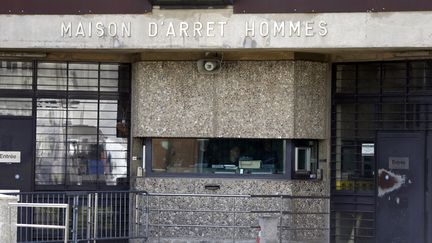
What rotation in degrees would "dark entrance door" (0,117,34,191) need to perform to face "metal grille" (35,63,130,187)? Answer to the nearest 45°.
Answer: approximately 90° to its left

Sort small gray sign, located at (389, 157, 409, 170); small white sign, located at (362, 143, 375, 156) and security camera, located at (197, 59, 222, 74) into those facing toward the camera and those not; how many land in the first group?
3

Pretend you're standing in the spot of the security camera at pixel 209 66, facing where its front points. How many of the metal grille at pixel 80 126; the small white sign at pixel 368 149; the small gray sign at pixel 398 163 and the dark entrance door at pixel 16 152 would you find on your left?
2

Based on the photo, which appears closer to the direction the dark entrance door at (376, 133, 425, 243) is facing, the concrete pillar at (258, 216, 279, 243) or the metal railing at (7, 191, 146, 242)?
the concrete pillar

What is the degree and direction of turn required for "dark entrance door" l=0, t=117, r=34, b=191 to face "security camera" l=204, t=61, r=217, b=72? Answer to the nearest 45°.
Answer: approximately 90° to its left

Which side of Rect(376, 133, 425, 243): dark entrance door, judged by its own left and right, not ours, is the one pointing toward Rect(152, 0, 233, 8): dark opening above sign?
right

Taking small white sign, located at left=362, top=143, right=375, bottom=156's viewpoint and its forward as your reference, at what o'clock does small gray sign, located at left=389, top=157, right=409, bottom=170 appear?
small gray sign, located at left=389, top=157, right=409, bottom=170 is roughly at 10 o'clock from small white sign, located at left=362, top=143, right=375, bottom=156.

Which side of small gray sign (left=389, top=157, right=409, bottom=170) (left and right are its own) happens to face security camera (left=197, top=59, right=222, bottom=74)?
right

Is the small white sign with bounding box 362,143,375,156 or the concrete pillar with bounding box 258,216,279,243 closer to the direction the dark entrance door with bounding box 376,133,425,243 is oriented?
the concrete pillar

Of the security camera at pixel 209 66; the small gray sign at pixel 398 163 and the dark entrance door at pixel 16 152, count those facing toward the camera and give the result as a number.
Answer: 3

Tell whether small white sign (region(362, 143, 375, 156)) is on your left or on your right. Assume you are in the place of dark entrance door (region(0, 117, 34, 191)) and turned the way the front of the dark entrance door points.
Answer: on your left

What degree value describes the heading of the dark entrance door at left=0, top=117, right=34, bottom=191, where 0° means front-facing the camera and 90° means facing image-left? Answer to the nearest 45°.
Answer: approximately 0°

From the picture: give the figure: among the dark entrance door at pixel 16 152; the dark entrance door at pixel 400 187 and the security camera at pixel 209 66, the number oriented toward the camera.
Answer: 3
